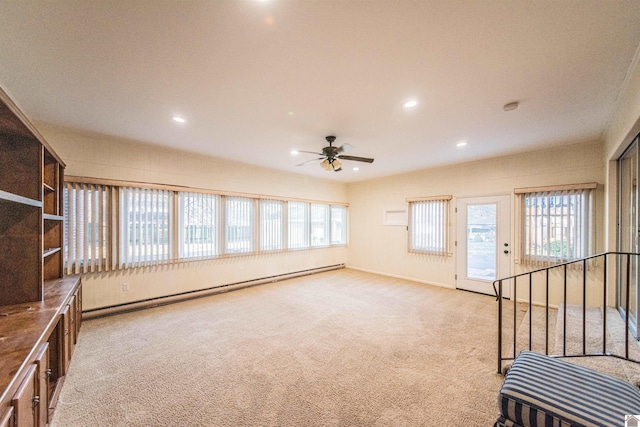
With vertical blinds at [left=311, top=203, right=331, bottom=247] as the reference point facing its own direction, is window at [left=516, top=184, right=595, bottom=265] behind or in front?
in front

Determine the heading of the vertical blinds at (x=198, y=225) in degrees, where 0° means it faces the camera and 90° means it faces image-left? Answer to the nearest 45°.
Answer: approximately 315°

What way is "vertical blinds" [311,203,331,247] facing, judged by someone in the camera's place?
facing the viewer and to the right of the viewer

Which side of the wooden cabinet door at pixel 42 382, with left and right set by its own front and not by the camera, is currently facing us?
right

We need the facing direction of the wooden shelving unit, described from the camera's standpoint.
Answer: facing to the right of the viewer

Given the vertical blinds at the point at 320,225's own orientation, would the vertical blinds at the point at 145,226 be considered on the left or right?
on its right

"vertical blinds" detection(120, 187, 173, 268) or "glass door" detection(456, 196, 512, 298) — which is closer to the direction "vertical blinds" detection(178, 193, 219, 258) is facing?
the glass door

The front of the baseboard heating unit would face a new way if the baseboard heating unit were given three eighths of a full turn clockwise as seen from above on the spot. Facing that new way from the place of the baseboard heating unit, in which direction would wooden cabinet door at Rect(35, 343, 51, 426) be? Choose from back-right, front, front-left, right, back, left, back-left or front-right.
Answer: left

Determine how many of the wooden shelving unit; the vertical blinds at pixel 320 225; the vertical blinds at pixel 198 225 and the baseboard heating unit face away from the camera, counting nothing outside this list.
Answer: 0

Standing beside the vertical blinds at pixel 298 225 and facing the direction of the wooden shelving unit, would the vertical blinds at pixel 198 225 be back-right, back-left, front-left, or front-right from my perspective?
front-right
